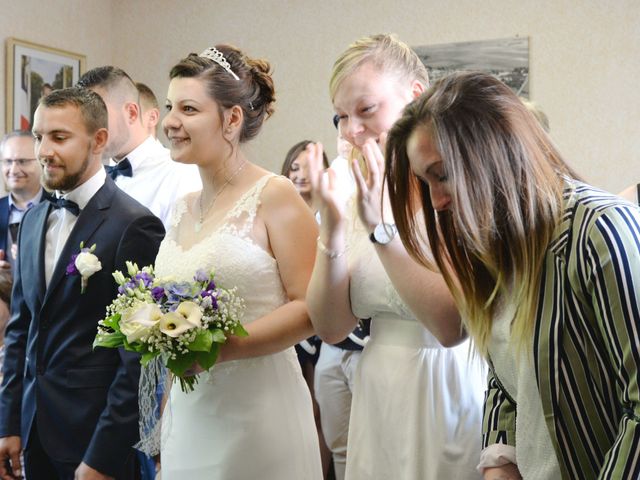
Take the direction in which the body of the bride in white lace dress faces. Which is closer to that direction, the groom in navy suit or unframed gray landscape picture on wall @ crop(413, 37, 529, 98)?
the groom in navy suit

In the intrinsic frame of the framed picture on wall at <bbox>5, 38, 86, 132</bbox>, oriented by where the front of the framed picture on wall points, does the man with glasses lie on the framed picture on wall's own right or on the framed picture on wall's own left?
on the framed picture on wall's own right

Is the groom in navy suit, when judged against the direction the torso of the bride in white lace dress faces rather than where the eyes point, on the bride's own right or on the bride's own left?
on the bride's own right

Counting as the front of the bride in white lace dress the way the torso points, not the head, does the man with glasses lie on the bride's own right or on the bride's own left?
on the bride's own right

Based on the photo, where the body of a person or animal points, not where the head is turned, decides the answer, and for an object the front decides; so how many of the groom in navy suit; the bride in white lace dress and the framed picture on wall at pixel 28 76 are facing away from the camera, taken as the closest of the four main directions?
0

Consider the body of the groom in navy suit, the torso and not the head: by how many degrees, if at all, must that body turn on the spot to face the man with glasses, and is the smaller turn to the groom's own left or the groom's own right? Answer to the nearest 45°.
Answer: approximately 135° to the groom's own right

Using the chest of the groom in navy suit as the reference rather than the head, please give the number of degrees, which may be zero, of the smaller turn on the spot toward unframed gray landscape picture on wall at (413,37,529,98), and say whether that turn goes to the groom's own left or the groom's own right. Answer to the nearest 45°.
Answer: approximately 180°

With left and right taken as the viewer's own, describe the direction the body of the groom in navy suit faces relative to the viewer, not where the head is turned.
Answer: facing the viewer and to the left of the viewer

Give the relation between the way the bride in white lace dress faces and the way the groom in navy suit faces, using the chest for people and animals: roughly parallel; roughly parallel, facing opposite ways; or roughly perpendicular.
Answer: roughly parallel

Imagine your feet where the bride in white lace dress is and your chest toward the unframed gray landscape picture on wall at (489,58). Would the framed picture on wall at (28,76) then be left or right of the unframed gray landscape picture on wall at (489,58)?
left

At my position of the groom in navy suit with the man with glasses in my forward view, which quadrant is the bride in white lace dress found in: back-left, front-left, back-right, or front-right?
back-right

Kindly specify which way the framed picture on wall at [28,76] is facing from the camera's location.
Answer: facing the viewer and to the right of the viewer

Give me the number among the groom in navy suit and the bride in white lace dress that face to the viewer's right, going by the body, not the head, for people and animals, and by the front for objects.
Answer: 0
